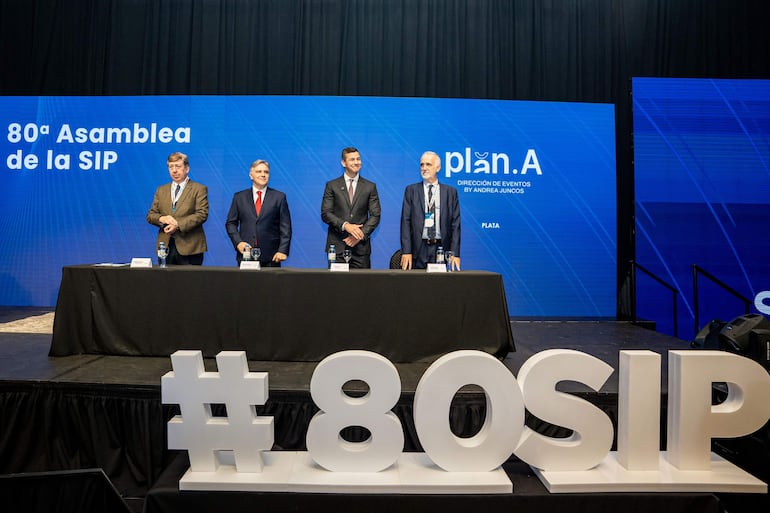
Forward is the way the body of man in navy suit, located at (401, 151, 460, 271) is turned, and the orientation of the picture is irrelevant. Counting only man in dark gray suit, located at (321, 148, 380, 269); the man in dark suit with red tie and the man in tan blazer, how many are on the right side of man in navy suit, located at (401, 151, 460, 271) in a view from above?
3

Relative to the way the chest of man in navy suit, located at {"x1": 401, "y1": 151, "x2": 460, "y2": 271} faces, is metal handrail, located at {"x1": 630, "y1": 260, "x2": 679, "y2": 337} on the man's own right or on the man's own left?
on the man's own left

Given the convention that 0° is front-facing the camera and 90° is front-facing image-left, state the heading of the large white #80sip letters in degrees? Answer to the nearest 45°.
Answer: approximately 0°

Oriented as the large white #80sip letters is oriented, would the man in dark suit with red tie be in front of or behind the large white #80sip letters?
behind

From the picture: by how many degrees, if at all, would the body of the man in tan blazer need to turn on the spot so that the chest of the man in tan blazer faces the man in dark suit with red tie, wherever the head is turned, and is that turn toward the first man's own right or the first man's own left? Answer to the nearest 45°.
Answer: approximately 135° to the first man's own left

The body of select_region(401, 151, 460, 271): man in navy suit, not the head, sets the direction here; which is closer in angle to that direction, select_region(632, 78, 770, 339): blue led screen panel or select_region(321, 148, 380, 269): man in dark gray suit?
the man in dark gray suit

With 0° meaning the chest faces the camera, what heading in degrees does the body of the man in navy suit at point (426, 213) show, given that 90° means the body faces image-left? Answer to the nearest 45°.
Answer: approximately 0°
